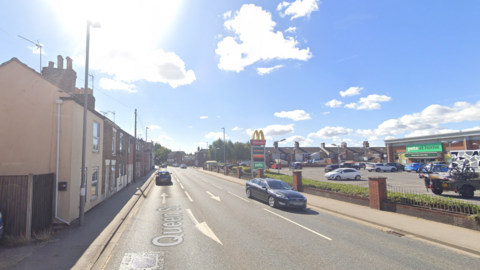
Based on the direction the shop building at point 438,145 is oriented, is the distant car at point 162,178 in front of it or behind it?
in front

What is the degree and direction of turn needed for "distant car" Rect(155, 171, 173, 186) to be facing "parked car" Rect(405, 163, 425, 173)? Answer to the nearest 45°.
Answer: approximately 90° to its right

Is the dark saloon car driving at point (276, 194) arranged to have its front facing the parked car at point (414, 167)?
no

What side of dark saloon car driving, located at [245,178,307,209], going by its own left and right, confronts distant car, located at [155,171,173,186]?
back

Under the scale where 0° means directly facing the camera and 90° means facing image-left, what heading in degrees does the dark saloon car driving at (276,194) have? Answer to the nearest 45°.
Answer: approximately 315°

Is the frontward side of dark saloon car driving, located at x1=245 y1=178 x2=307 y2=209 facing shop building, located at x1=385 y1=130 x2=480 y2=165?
no

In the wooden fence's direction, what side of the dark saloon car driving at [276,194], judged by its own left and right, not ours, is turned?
right

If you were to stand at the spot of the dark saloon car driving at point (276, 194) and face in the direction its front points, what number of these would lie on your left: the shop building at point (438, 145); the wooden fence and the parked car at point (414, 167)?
2

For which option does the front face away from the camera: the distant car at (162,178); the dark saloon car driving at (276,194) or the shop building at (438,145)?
the distant car

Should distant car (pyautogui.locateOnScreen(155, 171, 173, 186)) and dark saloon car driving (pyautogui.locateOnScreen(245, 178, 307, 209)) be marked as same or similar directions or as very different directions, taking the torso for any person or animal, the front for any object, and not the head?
very different directions

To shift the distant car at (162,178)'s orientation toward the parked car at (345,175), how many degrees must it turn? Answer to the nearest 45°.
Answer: approximately 90° to its right

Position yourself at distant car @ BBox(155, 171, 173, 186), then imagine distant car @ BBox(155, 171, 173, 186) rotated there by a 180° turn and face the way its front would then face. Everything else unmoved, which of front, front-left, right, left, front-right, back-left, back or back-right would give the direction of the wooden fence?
front

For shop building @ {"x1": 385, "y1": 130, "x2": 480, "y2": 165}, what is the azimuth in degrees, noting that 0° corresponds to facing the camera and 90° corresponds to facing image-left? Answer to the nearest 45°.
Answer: approximately 45°

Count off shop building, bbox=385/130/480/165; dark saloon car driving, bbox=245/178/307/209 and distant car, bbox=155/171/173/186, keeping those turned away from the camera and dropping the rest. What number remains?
1

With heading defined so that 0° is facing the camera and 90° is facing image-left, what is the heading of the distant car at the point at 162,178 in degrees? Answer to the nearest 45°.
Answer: approximately 180°
